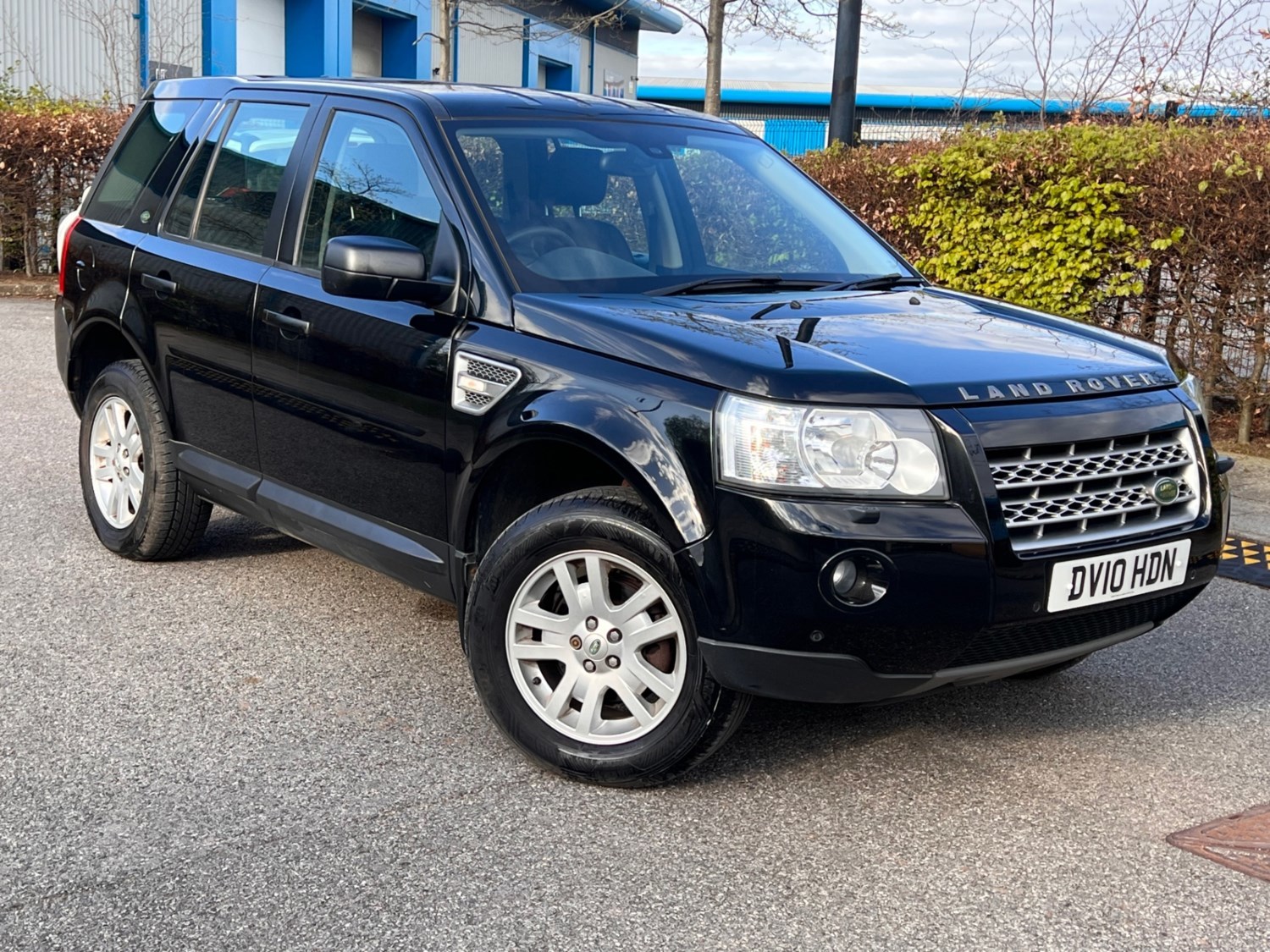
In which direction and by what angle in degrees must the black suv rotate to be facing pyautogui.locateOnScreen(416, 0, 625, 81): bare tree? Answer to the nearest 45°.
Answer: approximately 135° to its left

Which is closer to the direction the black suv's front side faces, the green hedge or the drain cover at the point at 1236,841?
the drain cover

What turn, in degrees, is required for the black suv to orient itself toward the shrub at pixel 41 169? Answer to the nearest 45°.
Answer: approximately 180°

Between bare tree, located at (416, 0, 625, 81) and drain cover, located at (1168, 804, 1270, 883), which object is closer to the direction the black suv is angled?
the drain cover

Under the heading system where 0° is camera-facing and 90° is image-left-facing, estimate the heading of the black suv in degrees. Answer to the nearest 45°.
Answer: approximately 315°

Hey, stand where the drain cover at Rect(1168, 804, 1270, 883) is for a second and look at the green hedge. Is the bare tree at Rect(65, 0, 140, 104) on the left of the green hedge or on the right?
left

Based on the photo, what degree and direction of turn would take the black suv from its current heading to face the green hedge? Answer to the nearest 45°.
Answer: approximately 90° to its left

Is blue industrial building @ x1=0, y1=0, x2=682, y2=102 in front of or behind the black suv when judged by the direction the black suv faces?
behind

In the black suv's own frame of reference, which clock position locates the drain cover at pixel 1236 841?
The drain cover is roughly at 11 o'clock from the black suv.

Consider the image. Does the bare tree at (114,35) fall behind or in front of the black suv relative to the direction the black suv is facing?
behind

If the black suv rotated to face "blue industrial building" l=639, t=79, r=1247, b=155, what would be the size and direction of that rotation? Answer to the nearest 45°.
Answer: approximately 135° to its left
